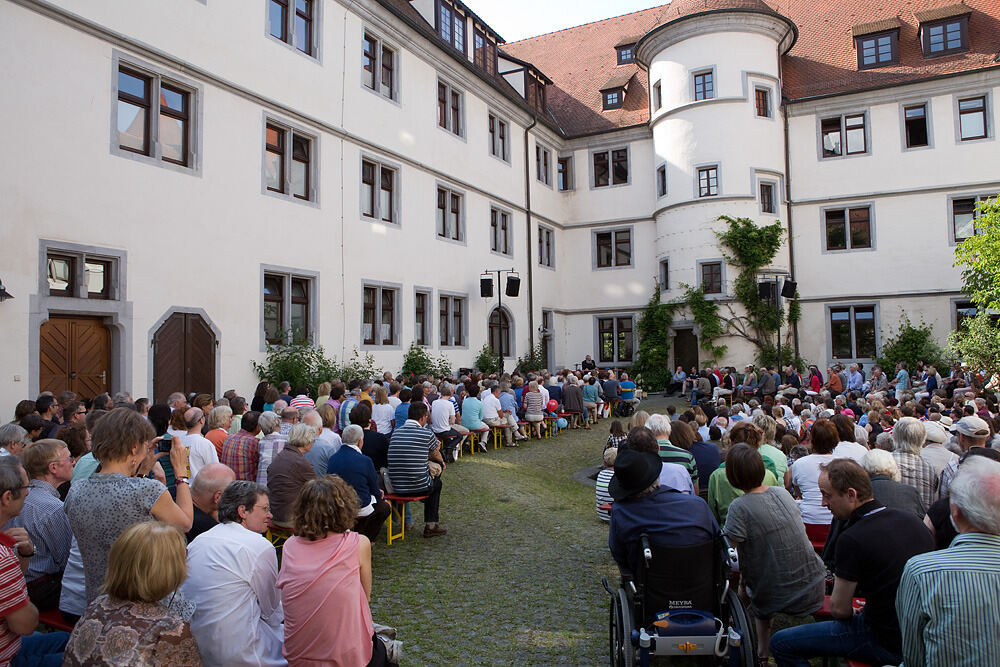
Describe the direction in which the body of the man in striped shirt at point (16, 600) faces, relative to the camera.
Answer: to the viewer's right

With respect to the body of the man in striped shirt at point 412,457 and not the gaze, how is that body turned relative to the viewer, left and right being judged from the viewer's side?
facing away from the viewer and to the right of the viewer

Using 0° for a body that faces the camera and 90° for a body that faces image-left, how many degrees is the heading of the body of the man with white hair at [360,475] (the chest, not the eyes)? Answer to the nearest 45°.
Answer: approximately 225°

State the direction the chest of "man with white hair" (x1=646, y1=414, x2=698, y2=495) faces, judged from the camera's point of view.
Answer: away from the camera

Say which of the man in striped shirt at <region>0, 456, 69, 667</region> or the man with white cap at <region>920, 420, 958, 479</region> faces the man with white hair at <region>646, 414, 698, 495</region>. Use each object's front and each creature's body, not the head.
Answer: the man in striped shirt

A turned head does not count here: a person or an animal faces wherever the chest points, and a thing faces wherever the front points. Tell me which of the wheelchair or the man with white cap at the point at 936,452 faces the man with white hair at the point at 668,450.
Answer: the wheelchair

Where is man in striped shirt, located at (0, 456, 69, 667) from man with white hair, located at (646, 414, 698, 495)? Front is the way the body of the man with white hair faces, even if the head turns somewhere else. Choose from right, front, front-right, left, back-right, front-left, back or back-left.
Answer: back-left

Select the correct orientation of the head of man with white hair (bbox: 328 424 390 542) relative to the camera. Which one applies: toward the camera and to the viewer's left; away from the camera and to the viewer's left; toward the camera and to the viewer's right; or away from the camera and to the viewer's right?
away from the camera and to the viewer's right

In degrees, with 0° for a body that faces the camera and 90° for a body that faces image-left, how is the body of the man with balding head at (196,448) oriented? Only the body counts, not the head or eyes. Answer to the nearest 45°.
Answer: approximately 225°

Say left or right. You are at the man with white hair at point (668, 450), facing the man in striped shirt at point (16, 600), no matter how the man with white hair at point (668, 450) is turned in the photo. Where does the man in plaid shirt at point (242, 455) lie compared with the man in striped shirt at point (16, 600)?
right

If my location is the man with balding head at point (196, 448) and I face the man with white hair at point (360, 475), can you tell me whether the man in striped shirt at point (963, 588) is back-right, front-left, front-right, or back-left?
front-right

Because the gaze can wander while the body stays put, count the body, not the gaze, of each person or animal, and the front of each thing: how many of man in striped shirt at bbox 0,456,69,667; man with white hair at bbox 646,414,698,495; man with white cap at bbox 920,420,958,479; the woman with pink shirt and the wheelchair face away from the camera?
4

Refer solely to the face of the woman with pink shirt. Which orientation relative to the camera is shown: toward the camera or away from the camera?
away from the camera

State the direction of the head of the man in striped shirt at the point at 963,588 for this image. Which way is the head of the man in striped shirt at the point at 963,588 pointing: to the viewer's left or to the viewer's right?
to the viewer's left

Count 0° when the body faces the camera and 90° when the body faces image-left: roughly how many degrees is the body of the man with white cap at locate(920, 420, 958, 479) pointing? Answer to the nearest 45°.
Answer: approximately 180°

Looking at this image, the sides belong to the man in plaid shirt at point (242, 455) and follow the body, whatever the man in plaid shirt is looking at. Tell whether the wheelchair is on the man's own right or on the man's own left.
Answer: on the man's own right
